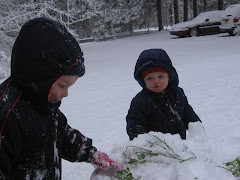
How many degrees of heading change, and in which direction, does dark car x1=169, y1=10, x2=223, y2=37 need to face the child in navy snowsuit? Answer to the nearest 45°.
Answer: approximately 45° to its left

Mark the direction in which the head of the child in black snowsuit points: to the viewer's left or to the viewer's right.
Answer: to the viewer's right

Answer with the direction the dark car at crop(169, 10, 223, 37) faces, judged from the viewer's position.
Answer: facing the viewer and to the left of the viewer

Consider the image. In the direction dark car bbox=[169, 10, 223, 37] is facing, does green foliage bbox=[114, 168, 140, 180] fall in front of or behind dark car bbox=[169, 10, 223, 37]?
in front

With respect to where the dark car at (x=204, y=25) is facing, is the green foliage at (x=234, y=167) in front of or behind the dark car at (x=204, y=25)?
in front
